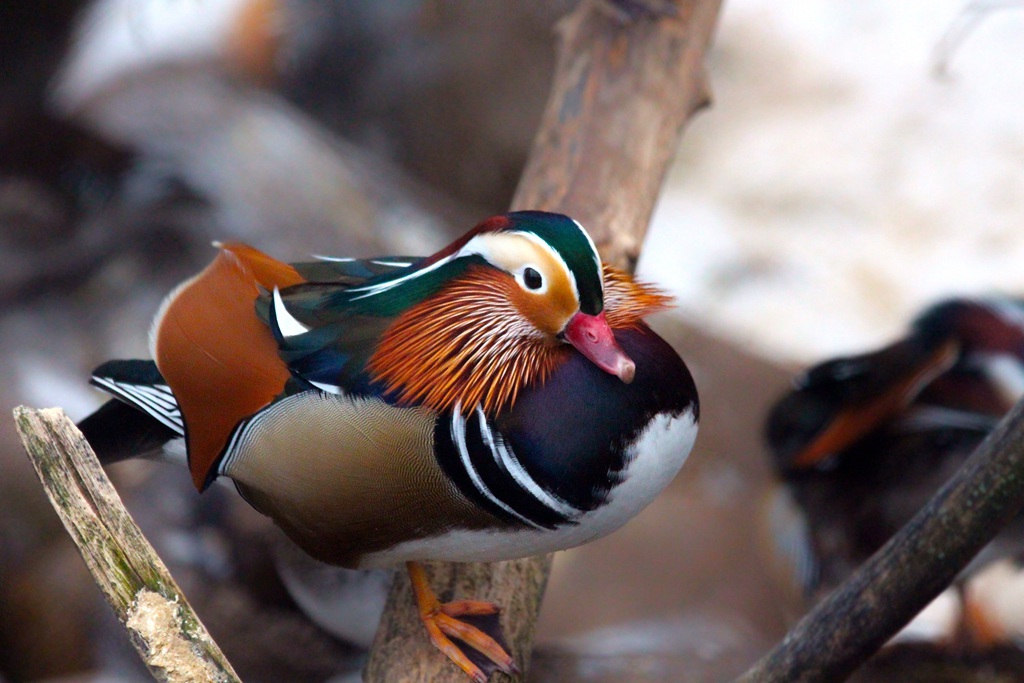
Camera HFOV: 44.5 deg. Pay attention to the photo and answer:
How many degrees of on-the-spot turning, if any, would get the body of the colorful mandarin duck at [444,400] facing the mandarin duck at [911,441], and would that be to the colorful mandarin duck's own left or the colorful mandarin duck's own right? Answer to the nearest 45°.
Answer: approximately 90° to the colorful mandarin duck's own left

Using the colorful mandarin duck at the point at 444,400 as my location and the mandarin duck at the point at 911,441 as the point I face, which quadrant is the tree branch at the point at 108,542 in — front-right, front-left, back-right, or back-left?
back-left

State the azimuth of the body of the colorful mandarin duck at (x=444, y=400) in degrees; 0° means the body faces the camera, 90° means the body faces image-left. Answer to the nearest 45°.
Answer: approximately 315°
